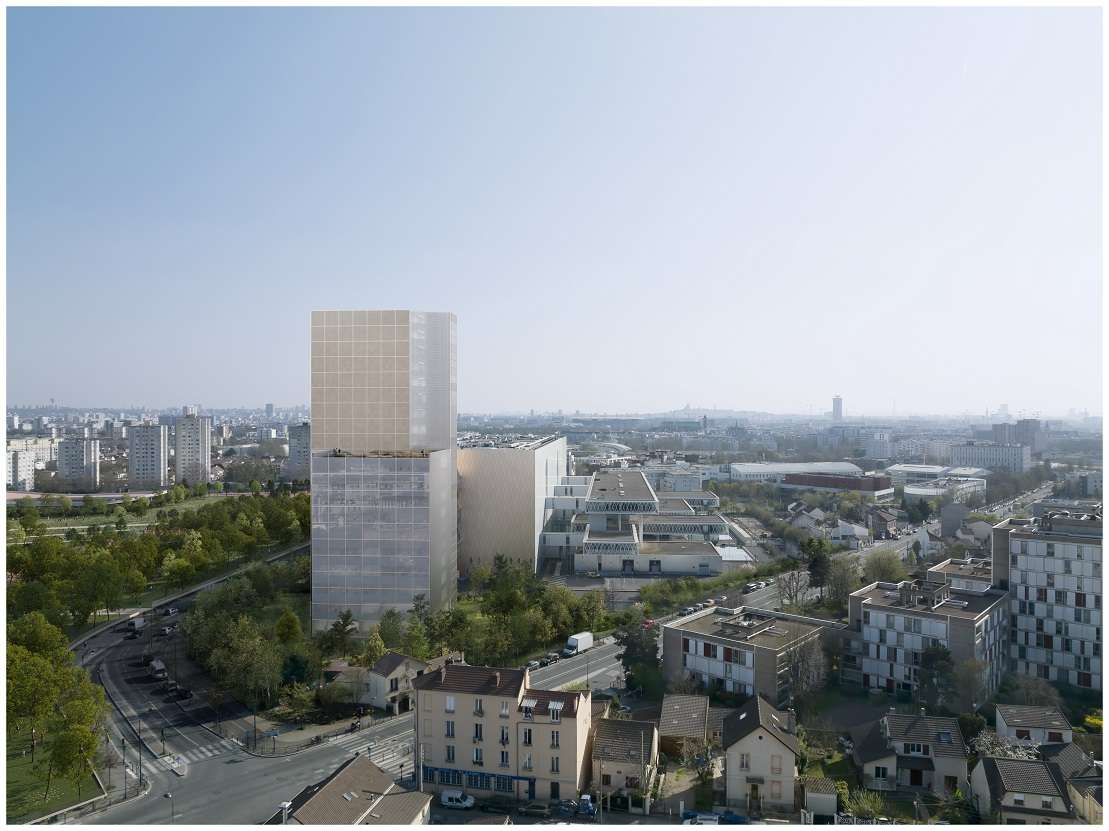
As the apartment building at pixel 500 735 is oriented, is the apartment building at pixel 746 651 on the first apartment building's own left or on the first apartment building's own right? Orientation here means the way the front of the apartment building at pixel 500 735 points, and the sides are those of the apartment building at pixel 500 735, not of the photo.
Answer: on the first apartment building's own left

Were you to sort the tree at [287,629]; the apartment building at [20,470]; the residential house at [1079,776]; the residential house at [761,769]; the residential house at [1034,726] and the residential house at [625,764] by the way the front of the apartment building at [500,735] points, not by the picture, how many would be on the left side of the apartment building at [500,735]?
4

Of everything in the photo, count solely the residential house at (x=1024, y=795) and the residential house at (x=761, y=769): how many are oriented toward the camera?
2

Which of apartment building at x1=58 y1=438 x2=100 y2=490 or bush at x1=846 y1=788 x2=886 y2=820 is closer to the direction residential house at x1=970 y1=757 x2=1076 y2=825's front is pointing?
the bush

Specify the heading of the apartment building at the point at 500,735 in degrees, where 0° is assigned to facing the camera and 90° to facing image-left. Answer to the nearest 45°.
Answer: approximately 0°

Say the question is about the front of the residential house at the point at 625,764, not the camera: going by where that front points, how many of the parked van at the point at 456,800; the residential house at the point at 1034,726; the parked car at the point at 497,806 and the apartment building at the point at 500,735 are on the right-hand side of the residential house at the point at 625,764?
3

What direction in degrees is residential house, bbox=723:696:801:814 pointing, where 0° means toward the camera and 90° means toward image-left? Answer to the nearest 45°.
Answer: approximately 0°

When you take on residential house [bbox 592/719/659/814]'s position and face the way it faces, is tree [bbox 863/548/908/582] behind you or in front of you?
behind

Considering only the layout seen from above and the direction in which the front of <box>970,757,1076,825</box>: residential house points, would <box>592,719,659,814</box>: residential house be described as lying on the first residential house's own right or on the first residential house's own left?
on the first residential house's own right

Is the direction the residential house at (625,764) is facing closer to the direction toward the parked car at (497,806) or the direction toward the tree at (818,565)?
the parked car

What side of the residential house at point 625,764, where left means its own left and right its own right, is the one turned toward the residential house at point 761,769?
left
